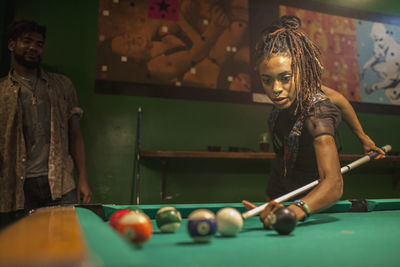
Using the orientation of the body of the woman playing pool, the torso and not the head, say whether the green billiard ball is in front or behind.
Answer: in front

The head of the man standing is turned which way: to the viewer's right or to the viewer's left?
to the viewer's right

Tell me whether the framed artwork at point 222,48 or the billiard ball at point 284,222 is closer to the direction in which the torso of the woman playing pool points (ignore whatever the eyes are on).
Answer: the billiard ball

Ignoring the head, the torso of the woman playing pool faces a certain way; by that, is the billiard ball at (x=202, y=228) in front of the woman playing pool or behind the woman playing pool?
in front

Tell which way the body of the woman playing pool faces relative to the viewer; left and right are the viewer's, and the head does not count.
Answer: facing the viewer and to the left of the viewer

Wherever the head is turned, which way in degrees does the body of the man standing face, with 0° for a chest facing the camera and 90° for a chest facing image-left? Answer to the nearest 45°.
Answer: approximately 0°

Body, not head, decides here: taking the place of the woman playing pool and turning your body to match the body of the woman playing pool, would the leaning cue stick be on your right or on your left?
on your right

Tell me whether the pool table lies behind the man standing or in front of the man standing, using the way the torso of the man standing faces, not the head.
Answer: in front

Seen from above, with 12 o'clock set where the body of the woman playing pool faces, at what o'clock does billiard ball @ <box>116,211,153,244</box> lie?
The billiard ball is roughly at 11 o'clock from the woman playing pool.

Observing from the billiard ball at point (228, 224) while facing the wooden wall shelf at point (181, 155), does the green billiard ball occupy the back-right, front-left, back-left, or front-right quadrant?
front-left

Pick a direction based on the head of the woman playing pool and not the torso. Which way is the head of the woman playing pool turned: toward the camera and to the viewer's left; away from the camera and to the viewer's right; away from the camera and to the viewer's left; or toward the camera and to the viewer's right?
toward the camera and to the viewer's left

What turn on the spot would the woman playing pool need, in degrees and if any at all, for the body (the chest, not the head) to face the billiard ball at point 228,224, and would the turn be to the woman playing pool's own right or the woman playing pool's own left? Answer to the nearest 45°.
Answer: approximately 45° to the woman playing pool's own left

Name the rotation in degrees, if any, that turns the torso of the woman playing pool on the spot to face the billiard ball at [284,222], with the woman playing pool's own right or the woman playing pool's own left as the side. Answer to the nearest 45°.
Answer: approximately 45° to the woman playing pool's own left

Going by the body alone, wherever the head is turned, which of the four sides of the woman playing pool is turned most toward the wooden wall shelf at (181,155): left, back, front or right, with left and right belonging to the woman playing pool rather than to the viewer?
right

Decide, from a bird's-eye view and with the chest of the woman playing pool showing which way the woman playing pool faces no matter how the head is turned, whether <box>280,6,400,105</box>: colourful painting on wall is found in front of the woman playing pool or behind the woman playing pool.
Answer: behind

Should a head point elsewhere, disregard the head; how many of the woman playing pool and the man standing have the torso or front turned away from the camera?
0
